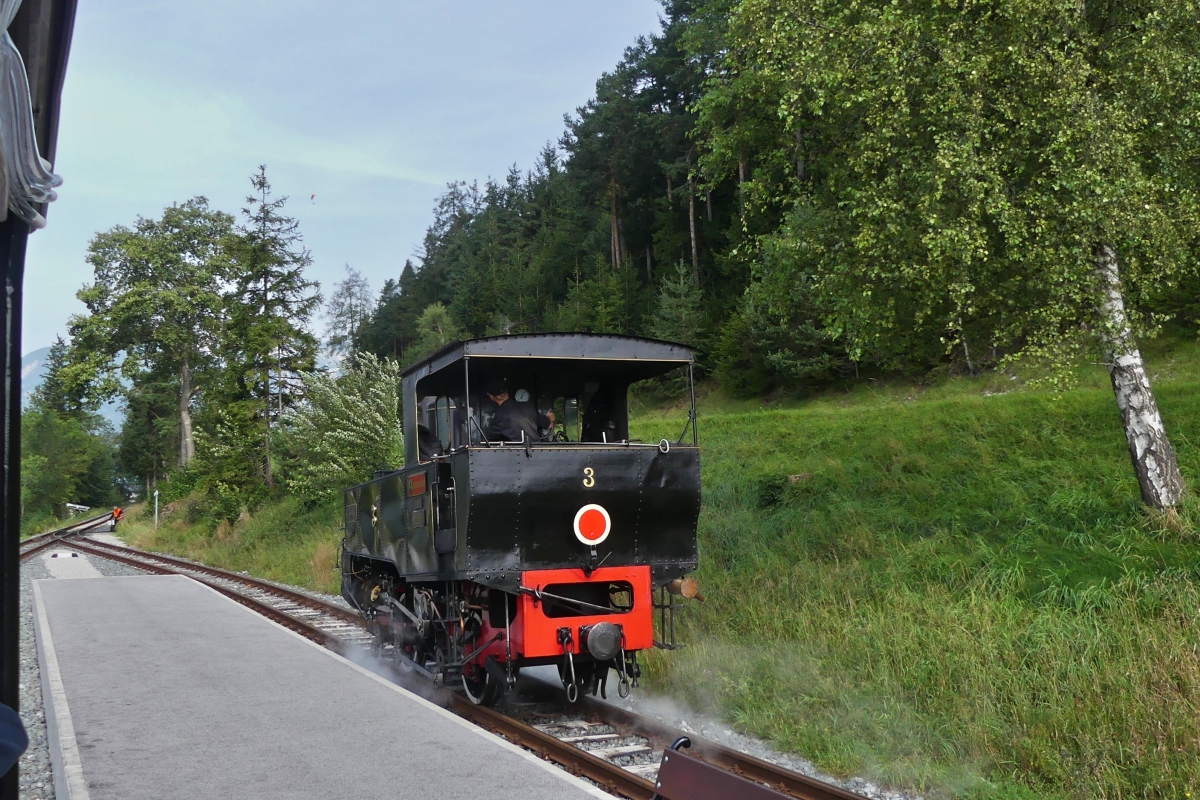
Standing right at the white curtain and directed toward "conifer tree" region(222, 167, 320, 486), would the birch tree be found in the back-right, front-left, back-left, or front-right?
front-right

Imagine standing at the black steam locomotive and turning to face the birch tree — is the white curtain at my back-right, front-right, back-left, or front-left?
back-right

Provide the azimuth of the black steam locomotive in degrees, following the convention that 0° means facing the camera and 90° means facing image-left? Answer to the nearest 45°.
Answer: approximately 135°

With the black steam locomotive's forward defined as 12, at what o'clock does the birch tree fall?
The birch tree is roughly at 4 o'clock from the black steam locomotive.

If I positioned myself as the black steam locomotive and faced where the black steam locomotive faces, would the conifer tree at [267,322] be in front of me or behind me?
in front

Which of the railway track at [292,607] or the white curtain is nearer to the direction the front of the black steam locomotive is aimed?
the railway track

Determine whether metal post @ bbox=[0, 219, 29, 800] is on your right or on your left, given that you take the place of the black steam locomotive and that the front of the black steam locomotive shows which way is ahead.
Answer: on your left

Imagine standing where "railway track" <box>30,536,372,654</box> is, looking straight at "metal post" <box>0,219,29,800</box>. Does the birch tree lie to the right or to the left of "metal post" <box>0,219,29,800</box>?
left

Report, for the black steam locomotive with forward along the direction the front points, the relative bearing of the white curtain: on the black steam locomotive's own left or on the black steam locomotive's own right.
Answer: on the black steam locomotive's own left

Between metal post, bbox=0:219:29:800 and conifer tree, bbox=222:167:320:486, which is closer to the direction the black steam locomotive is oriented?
the conifer tree
